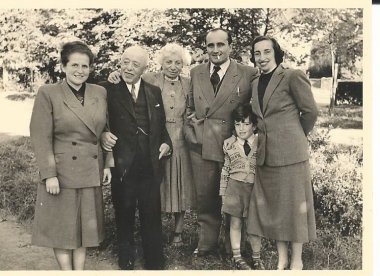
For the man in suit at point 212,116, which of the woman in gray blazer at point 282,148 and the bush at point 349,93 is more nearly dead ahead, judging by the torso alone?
the woman in gray blazer

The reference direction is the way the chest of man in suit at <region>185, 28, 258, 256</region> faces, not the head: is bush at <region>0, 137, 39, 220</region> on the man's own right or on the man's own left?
on the man's own right

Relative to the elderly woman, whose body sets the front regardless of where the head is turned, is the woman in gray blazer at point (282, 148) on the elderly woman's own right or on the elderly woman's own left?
on the elderly woman's own left

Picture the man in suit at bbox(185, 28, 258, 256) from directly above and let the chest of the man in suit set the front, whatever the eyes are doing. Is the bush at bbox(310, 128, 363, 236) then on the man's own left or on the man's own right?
on the man's own left

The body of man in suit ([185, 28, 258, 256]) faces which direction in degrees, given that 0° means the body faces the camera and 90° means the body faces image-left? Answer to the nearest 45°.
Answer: approximately 0°

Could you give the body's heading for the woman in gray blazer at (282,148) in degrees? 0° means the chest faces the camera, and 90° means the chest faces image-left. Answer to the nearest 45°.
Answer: approximately 45°

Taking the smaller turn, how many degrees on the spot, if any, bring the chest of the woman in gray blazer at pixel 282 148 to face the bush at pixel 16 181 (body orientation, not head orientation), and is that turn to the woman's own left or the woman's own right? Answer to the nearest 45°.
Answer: approximately 45° to the woman's own right

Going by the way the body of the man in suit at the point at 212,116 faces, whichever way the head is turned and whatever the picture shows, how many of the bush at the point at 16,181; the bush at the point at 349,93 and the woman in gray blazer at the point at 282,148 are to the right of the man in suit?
1

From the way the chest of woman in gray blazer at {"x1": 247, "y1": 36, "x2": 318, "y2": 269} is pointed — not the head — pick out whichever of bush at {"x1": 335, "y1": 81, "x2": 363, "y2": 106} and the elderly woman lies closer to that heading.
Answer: the elderly woman

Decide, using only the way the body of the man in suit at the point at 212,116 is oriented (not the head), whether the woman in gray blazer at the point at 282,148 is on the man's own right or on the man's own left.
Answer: on the man's own left

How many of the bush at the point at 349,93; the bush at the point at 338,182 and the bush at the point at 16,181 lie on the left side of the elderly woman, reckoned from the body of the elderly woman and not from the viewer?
2

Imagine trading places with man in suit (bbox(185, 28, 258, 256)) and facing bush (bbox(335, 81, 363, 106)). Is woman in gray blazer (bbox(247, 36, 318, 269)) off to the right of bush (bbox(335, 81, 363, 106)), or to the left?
right
